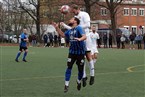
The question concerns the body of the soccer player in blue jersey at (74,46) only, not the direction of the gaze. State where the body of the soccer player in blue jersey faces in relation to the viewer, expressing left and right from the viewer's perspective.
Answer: facing the viewer and to the left of the viewer
